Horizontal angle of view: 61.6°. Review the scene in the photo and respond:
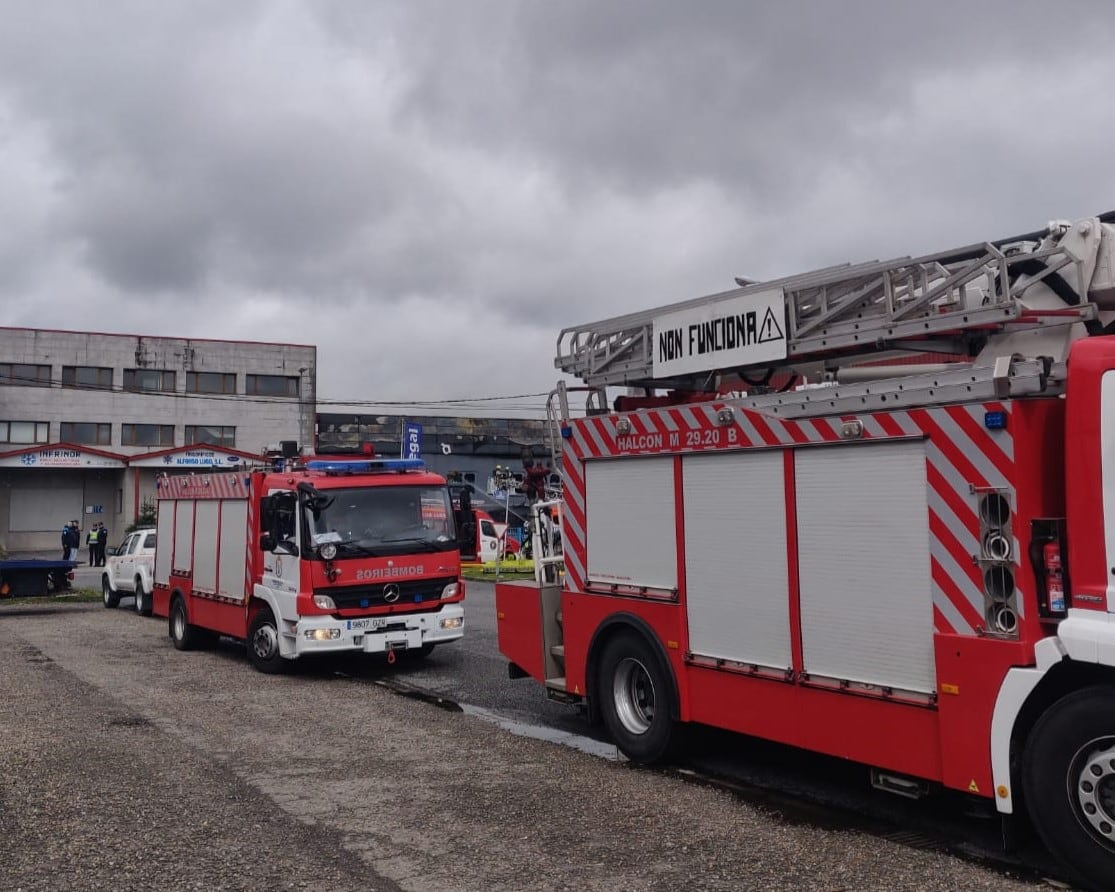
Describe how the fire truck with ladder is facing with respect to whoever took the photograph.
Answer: facing the viewer and to the right of the viewer

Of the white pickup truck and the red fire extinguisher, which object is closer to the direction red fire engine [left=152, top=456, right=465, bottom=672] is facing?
the red fire extinguisher

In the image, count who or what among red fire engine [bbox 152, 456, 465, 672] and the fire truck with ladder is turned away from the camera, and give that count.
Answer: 0

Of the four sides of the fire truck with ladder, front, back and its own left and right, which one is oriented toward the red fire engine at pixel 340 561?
back

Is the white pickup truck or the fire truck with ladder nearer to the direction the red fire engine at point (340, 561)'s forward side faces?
the fire truck with ladder

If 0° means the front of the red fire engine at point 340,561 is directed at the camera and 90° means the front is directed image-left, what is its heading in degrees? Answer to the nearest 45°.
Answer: approximately 315°

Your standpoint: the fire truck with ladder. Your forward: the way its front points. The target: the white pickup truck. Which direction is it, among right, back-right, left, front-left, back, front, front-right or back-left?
back
